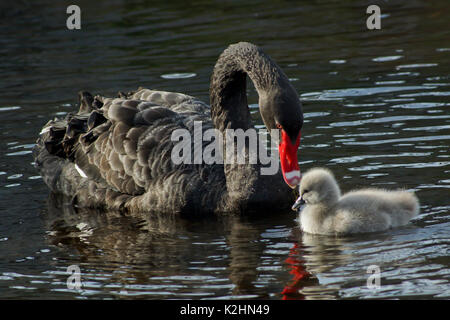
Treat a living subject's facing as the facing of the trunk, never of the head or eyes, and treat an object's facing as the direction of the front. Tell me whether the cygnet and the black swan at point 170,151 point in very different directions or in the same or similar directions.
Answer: very different directions

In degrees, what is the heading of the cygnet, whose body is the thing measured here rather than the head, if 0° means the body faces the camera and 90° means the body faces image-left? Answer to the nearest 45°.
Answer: approximately 90°

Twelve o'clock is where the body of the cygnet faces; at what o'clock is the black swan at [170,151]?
The black swan is roughly at 1 o'clock from the cygnet.

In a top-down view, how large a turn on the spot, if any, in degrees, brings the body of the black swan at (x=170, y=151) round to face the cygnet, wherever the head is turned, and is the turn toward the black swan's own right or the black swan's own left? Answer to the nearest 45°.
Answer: approximately 45° to the black swan's own right

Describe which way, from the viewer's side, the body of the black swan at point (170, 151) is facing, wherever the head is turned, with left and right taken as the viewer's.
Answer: facing to the right of the viewer

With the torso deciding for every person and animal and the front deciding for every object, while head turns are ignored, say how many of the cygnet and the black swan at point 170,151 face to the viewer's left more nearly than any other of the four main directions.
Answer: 1
